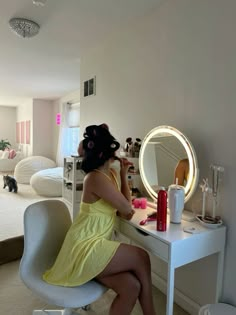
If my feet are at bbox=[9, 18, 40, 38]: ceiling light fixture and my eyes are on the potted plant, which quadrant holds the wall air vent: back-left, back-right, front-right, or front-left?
front-right

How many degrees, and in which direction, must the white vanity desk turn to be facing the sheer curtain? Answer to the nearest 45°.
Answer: approximately 90° to its right

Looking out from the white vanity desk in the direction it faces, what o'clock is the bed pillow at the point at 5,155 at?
The bed pillow is roughly at 3 o'clock from the white vanity desk.

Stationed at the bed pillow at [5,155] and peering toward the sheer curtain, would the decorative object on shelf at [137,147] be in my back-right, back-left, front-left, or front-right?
front-right

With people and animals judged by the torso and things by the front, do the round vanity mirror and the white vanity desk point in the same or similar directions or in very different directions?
same or similar directions

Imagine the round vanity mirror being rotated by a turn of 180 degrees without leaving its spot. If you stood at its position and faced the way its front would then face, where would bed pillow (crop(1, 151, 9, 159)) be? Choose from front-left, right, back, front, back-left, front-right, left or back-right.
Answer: left

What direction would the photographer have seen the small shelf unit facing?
facing the viewer and to the left of the viewer

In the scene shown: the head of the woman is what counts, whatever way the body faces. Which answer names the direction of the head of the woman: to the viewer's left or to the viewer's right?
to the viewer's right

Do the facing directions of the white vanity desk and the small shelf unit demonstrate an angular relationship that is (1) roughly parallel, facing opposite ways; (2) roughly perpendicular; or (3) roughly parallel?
roughly parallel

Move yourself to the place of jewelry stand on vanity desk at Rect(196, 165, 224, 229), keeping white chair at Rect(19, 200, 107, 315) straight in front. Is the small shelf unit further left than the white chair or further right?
right

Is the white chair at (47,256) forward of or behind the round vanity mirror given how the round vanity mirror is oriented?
forward

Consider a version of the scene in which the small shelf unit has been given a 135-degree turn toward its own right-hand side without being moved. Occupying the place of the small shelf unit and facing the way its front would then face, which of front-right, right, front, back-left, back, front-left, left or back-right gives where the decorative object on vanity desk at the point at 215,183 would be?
back-right

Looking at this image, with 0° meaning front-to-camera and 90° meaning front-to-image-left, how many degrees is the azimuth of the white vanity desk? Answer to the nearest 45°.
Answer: approximately 45°
